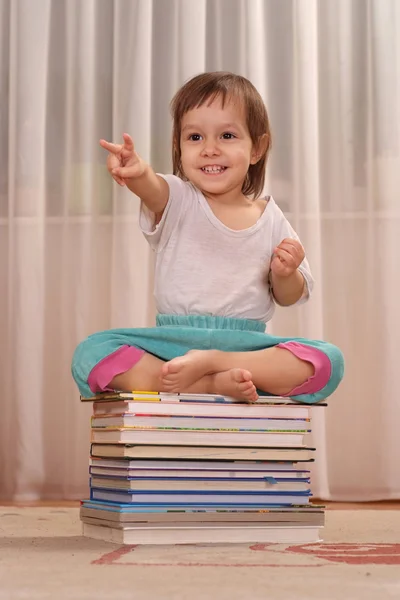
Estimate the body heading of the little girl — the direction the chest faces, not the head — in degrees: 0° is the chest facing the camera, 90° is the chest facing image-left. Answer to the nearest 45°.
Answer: approximately 0°
